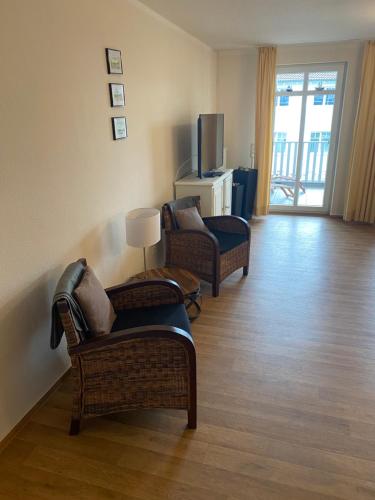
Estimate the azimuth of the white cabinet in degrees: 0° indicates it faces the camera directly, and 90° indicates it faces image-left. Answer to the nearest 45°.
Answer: approximately 270°

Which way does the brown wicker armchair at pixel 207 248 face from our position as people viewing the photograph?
facing the viewer and to the right of the viewer

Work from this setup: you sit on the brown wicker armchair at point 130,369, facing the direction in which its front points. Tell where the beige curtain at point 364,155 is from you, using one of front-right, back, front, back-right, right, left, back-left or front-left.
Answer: front-left

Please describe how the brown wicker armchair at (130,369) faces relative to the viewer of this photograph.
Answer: facing to the right of the viewer

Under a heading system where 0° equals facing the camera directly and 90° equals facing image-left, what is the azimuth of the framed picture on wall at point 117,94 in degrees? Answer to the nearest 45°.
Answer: approximately 315°

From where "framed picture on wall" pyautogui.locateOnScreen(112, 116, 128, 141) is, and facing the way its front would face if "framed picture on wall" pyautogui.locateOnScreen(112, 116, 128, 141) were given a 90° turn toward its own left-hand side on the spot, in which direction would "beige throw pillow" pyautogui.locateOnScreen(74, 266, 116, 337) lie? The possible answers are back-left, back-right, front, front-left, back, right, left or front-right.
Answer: back-right

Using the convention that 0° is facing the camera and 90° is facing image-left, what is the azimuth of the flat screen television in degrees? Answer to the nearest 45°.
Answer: approximately 315°

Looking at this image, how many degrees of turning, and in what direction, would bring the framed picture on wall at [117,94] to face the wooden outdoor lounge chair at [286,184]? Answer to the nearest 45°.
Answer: approximately 90° to its left

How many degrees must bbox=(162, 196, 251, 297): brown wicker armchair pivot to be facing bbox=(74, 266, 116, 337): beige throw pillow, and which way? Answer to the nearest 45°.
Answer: approximately 45° to its right
